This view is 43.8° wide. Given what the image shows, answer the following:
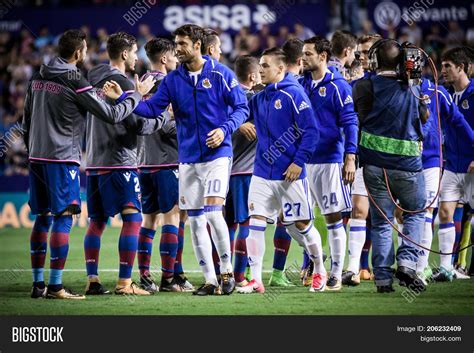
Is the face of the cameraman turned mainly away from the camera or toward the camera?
away from the camera

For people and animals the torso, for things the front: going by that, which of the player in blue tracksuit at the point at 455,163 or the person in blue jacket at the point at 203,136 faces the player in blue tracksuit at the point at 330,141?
the player in blue tracksuit at the point at 455,163

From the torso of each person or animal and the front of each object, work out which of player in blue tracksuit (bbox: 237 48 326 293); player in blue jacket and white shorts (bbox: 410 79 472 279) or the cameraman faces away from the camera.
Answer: the cameraman

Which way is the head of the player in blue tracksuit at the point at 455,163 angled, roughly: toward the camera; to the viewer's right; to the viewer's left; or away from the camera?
to the viewer's left

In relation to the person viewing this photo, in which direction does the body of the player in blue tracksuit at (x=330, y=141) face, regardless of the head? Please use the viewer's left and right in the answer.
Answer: facing the viewer and to the left of the viewer

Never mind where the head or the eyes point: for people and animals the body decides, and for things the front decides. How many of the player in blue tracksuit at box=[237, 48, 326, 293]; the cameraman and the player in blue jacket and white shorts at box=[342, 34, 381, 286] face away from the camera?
1

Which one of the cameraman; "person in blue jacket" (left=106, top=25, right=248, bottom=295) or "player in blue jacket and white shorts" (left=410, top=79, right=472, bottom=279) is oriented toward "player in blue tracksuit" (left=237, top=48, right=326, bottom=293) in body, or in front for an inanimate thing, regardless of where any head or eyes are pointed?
"player in blue jacket and white shorts" (left=410, top=79, right=472, bottom=279)

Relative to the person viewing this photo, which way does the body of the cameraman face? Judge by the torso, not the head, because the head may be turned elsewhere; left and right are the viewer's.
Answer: facing away from the viewer

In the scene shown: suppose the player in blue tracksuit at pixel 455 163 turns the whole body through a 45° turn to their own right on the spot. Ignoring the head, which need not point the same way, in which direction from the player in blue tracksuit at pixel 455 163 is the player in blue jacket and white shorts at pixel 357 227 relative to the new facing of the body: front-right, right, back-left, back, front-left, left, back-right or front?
front-left

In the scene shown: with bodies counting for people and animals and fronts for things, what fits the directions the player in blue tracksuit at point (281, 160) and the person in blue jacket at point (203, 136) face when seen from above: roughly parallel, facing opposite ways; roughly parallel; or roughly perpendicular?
roughly parallel
